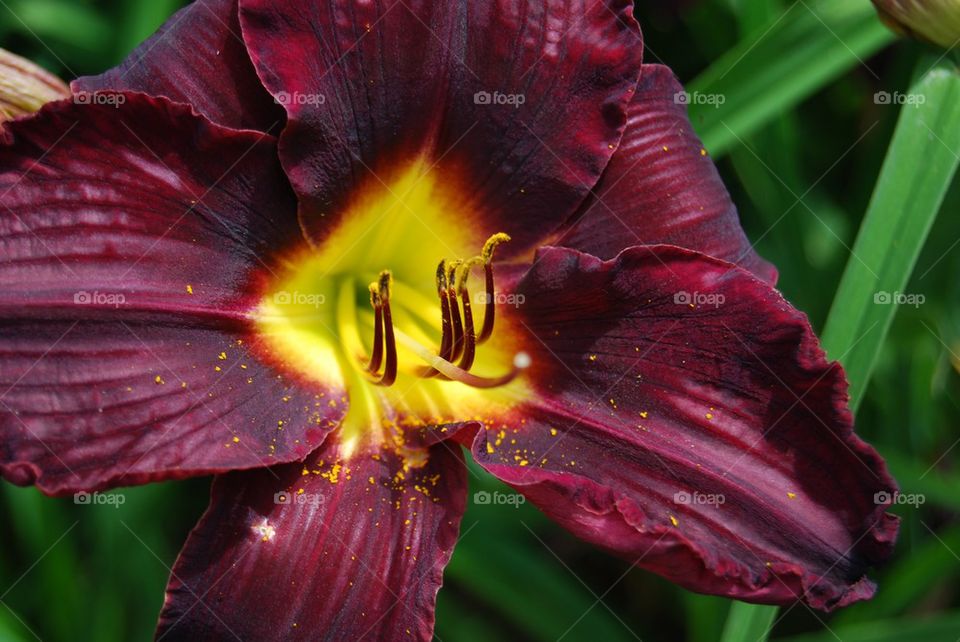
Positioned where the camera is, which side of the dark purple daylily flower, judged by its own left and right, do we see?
front

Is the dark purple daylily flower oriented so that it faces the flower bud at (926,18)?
no
